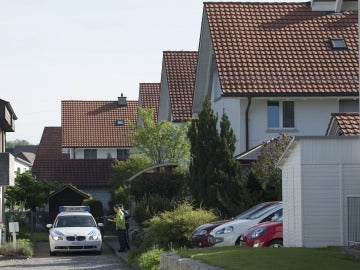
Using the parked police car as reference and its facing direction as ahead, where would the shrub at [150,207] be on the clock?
The shrub is roughly at 8 o'clock from the parked police car.

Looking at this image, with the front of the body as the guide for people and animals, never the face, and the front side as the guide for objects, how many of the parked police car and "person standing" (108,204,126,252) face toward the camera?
1

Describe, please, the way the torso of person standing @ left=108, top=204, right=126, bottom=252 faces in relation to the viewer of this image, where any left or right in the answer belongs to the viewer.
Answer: facing to the left of the viewer

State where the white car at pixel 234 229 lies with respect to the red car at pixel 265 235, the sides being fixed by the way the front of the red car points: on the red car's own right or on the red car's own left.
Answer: on the red car's own right

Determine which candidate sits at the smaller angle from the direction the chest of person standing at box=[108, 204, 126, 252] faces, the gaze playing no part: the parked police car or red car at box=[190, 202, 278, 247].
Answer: the parked police car

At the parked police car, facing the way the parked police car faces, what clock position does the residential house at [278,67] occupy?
The residential house is roughly at 8 o'clock from the parked police car.

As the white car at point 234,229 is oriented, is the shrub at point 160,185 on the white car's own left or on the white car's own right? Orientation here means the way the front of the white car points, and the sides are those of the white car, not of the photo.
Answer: on the white car's own right

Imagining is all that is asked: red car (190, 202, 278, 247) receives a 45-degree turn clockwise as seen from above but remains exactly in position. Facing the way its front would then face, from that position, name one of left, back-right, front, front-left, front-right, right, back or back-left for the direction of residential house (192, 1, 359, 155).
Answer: right
